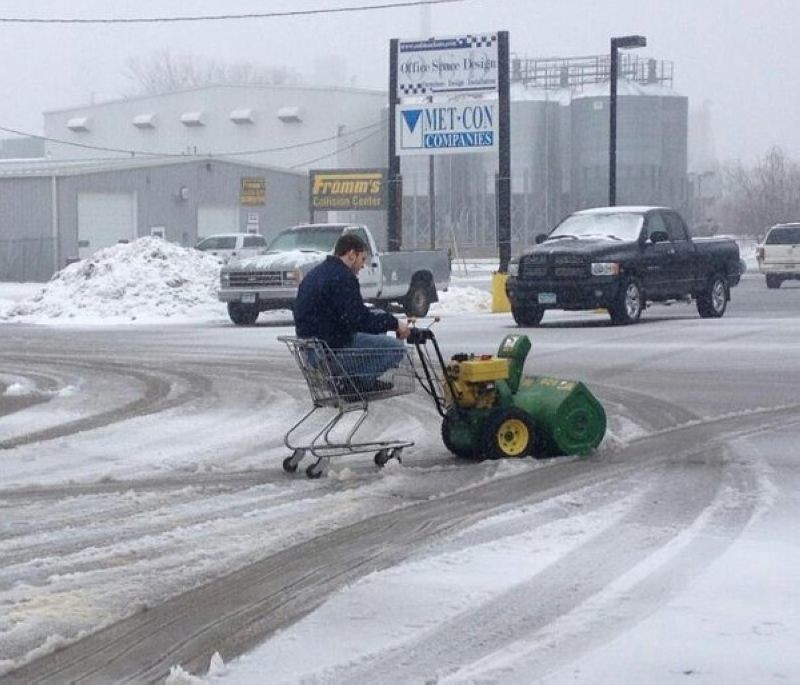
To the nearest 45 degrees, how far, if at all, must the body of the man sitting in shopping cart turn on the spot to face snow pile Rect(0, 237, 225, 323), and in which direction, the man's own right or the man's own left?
approximately 90° to the man's own left

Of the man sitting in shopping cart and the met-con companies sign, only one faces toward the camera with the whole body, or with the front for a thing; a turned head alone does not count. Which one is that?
the met-con companies sign

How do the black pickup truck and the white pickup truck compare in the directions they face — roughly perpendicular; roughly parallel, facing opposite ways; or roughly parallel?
roughly parallel

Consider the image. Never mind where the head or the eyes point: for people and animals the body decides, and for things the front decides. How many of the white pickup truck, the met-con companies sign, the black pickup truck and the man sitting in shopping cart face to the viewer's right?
1

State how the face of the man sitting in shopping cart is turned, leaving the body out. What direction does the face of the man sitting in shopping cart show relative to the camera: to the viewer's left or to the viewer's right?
to the viewer's right

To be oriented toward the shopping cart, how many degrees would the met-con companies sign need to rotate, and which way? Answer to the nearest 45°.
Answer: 0° — it already faces it

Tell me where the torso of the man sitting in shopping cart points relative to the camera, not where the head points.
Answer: to the viewer's right

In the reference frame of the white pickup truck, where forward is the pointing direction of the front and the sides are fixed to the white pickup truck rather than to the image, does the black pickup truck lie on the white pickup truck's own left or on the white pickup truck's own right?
on the white pickup truck's own left

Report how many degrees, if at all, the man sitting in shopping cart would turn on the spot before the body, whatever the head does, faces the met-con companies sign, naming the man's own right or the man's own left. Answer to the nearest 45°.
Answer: approximately 90° to the man's own left

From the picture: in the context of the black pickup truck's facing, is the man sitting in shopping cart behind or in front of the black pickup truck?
in front

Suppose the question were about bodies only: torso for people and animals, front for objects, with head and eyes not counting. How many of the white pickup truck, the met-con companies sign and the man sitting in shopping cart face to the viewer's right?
1

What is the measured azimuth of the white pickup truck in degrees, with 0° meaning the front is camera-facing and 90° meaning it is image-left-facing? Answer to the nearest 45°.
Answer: approximately 45°

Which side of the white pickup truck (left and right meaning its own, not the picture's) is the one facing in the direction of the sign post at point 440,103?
back

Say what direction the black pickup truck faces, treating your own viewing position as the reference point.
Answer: facing the viewer and to the left of the viewer

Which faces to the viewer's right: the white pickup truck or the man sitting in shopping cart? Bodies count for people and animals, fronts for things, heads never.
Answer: the man sitting in shopping cart

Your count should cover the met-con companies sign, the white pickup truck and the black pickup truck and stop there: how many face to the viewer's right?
0

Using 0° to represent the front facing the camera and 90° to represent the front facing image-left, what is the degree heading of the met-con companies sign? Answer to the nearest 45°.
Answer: approximately 0°

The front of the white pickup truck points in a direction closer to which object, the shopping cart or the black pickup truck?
the shopping cart

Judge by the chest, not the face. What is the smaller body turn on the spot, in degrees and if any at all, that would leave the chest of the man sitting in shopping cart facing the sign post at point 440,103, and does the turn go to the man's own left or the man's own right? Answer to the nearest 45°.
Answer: approximately 90° to the man's own left

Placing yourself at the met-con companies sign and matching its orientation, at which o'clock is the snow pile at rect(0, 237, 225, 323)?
The snow pile is roughly at 2 o'clock from the met-con companies sign.
